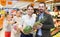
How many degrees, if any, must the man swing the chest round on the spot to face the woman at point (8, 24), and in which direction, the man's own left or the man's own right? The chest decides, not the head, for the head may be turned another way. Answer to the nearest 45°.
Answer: approximately 45° to the man's own right

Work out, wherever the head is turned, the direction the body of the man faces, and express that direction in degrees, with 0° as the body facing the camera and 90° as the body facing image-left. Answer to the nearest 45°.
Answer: approximately 45°
